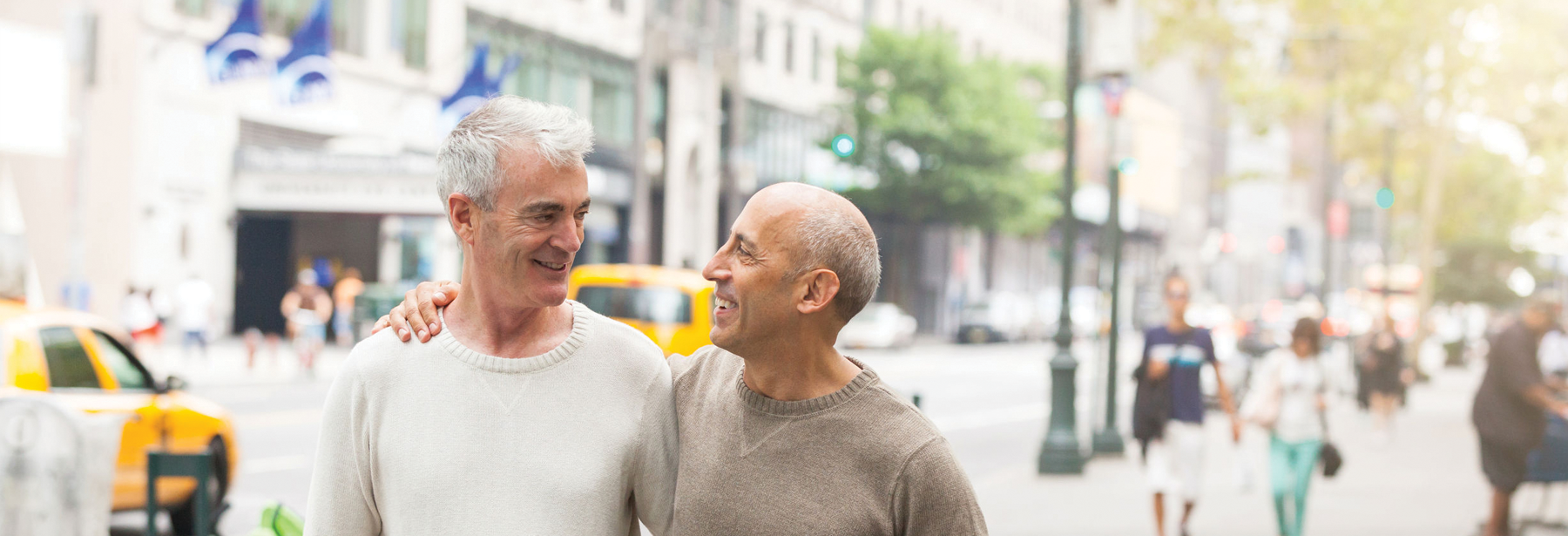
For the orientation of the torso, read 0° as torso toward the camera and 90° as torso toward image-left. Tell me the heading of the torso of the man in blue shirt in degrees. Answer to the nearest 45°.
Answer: approximately 0°

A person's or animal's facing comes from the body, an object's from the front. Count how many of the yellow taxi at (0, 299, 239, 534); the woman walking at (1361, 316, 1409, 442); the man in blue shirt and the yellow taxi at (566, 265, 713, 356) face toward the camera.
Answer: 2

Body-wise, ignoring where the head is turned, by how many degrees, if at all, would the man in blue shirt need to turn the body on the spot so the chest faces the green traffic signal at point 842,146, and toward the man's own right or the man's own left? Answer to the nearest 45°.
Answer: approximately 135° to the man's own right

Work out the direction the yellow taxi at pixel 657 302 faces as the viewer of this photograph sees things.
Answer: facing away from the viewer and to the right of the viewer

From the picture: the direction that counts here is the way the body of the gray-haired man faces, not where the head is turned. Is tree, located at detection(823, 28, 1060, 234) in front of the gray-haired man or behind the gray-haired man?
behind

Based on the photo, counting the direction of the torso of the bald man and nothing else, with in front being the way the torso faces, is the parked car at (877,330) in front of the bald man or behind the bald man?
behind

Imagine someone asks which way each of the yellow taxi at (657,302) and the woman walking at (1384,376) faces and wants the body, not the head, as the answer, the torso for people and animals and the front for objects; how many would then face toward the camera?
1

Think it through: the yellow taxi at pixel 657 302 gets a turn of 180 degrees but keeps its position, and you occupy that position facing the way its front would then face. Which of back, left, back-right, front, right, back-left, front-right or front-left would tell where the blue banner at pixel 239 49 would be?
right

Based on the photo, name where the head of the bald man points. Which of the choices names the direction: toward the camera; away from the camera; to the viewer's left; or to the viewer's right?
to the viewer's left
